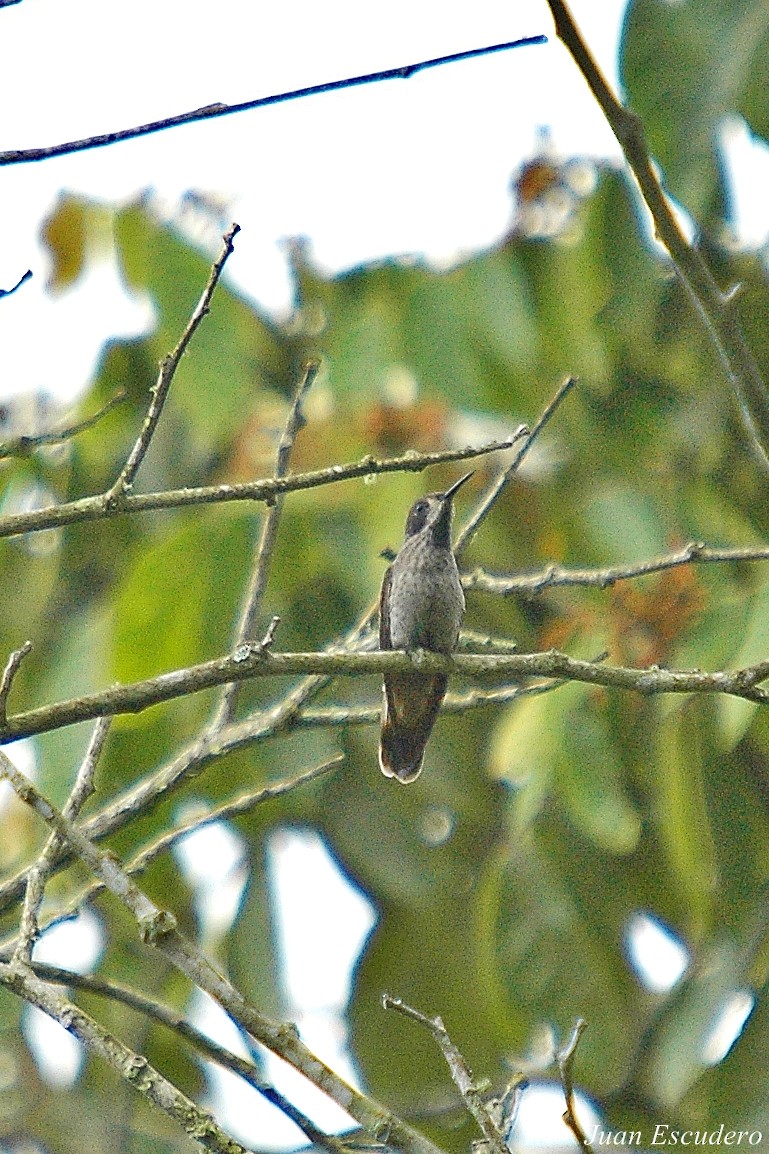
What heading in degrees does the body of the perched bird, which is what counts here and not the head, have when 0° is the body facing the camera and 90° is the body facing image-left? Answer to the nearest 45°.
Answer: approximately 315°

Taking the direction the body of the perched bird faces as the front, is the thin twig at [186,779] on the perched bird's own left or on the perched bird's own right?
on the perched bird's own right
